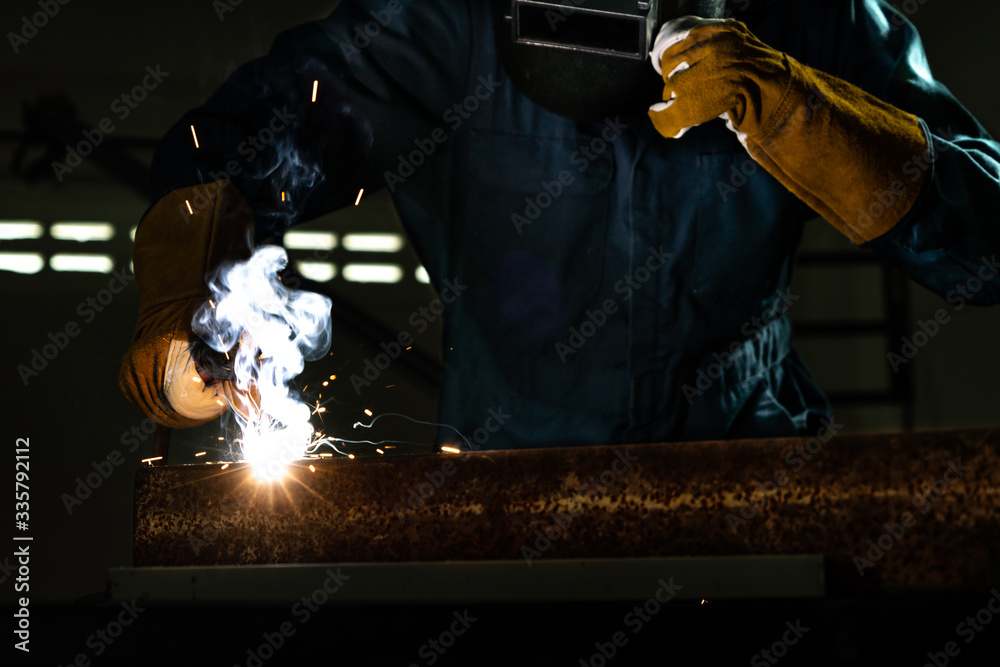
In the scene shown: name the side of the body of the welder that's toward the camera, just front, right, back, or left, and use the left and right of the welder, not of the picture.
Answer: front

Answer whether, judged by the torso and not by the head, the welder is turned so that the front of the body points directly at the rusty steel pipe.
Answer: yes
